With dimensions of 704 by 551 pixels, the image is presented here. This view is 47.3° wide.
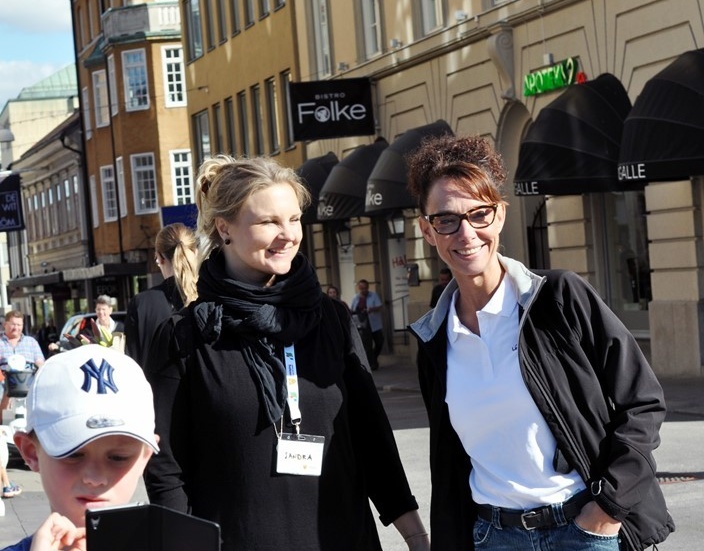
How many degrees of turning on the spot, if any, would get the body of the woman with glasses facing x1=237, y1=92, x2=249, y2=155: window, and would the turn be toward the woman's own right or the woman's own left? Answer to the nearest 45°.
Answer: approximately 180°

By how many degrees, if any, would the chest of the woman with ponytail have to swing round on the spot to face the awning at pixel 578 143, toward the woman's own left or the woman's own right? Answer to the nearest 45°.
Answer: approximately 90° to the woman's own right

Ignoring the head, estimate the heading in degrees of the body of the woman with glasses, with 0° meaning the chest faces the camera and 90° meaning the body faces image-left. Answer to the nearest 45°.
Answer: approximately 0°

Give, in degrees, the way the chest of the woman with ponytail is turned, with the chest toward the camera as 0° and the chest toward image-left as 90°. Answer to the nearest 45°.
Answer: approximately 135°

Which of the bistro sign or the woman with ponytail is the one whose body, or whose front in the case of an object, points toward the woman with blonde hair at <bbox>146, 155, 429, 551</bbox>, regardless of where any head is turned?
the bistro sign

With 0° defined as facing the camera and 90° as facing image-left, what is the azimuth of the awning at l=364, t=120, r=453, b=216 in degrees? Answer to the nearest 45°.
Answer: approximately 45°

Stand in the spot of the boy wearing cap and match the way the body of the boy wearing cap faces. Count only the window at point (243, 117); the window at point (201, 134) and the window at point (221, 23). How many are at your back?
3

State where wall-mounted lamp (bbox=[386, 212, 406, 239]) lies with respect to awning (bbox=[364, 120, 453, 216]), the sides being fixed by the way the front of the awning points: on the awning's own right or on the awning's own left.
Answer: on the awning's own right
